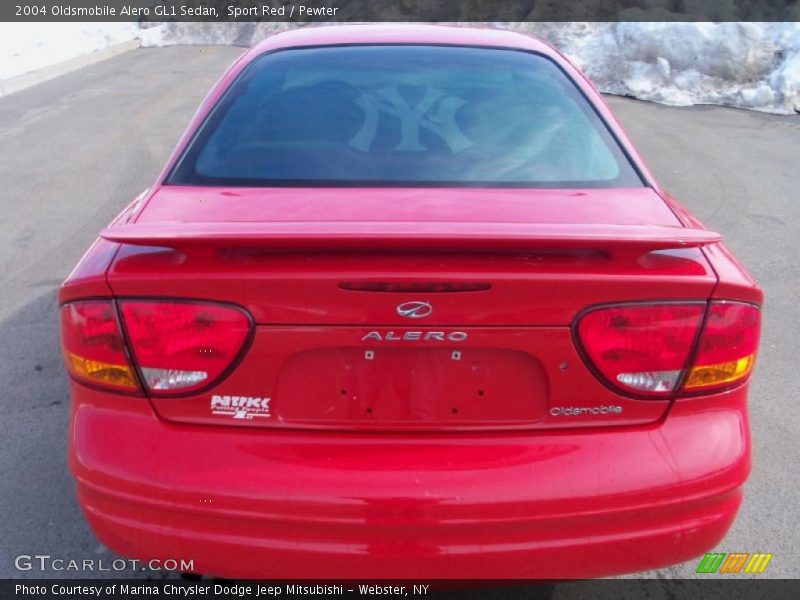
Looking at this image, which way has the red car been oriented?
away from the camera
